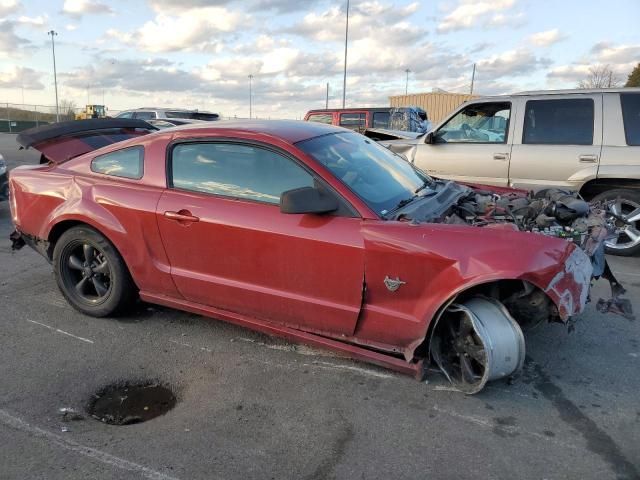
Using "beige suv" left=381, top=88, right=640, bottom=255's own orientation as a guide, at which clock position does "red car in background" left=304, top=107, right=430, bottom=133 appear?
The red car in background is roughly at 2 o'clock from the beige suv.

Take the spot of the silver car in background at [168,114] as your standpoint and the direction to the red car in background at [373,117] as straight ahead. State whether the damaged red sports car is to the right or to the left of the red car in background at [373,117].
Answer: right

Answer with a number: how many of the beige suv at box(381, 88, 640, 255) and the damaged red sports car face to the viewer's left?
1

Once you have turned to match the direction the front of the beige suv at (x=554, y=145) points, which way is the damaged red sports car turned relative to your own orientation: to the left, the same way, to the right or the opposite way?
the opposite way

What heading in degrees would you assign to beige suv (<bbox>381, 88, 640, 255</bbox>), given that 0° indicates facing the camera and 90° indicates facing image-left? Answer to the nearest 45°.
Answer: approximately 90°

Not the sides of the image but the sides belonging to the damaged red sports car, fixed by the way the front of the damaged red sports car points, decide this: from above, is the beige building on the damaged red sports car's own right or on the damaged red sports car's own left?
on the damaged red sports car's own left

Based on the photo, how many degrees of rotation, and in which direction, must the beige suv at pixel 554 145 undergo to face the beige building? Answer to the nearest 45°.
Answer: approximately 90° to its right

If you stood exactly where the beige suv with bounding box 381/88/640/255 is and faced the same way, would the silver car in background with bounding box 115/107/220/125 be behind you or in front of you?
in front

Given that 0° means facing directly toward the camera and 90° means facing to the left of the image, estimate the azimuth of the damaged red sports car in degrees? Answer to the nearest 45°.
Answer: approximately 315°

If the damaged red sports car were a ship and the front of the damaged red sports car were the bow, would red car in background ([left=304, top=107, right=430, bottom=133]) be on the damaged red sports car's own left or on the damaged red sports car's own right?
on the damaged red sports car's own left

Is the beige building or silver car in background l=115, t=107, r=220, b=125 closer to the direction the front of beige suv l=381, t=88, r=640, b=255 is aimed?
the silver car in background

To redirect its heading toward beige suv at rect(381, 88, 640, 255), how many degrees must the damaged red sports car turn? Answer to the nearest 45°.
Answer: approximately 90° to its left
